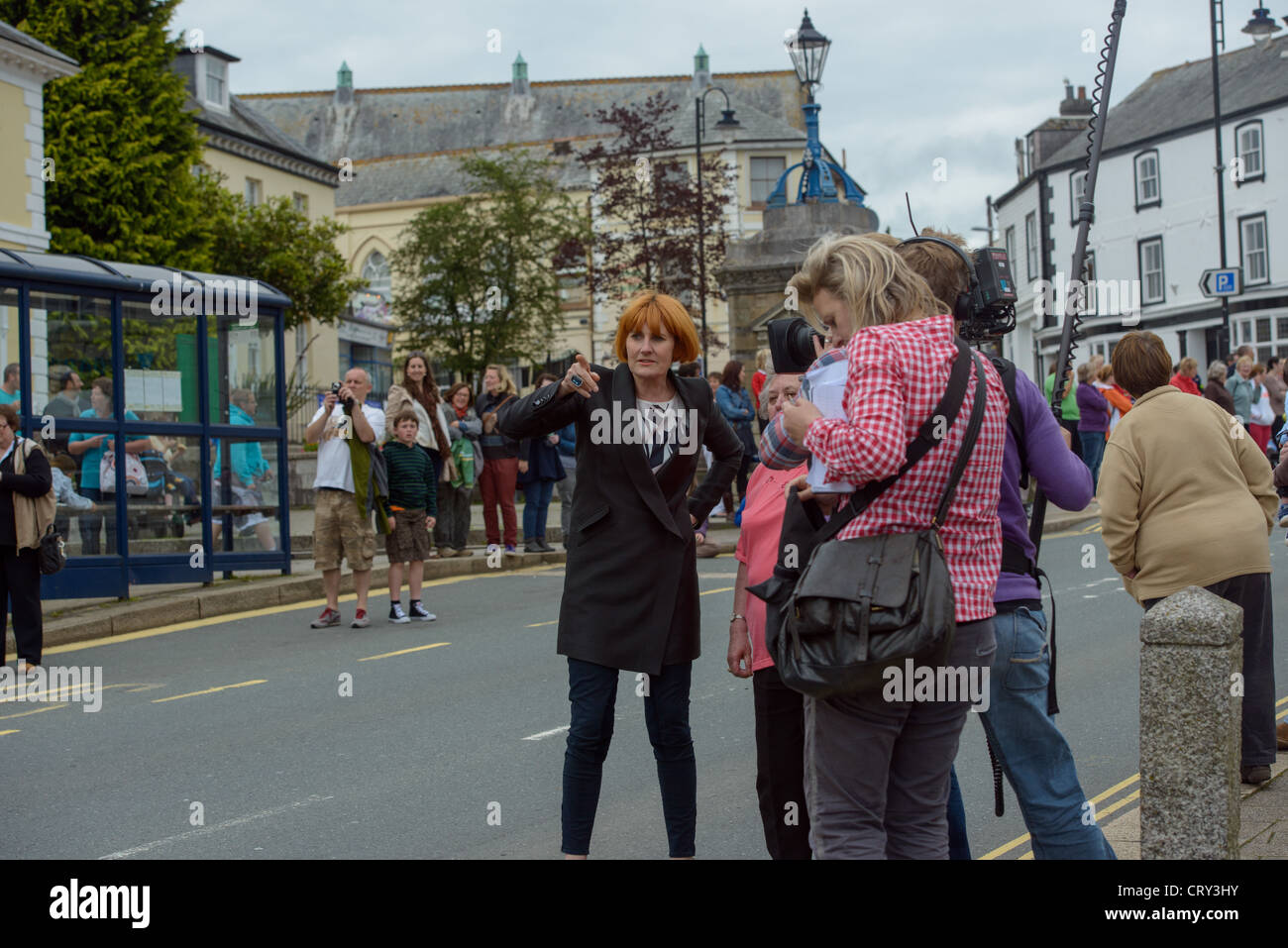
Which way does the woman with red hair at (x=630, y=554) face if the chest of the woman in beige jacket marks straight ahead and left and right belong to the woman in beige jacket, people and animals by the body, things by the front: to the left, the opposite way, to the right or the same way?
the opposite way

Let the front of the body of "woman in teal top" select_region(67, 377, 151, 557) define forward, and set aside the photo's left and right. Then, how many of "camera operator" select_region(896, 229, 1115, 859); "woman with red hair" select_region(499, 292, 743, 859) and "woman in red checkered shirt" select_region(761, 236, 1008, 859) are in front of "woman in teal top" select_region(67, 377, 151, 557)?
3

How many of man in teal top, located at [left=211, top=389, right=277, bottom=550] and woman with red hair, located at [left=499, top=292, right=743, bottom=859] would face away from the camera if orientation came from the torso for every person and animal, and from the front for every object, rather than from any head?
0

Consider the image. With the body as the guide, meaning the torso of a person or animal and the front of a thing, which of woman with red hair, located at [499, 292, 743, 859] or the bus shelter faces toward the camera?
the woman with red hair

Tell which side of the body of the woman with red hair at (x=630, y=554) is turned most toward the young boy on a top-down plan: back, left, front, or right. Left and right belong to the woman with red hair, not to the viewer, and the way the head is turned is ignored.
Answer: back

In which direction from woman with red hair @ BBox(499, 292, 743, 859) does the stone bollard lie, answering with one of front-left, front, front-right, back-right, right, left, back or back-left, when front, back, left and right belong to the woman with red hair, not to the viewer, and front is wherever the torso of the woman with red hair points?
front-left

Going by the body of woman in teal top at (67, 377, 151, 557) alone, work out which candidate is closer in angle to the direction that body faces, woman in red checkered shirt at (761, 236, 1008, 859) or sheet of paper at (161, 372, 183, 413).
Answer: the woman in red checkered shirt

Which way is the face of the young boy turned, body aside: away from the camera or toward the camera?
toward the camera

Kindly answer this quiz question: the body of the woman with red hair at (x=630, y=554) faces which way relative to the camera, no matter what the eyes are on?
toward the camera

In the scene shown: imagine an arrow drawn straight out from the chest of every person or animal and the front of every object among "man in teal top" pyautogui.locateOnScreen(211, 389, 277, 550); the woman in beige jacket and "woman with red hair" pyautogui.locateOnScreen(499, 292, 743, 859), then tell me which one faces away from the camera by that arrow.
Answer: the woman in beige jacket

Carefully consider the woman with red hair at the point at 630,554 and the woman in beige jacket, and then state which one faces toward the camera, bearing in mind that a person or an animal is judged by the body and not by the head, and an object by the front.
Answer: the woman with red hair

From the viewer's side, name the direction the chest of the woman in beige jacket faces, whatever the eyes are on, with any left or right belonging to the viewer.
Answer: facing away from the viewer

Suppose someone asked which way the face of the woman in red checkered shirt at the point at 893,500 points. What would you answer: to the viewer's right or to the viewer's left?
to the viewer's left

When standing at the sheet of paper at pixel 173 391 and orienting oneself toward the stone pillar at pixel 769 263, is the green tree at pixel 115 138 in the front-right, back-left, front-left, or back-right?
front-left
